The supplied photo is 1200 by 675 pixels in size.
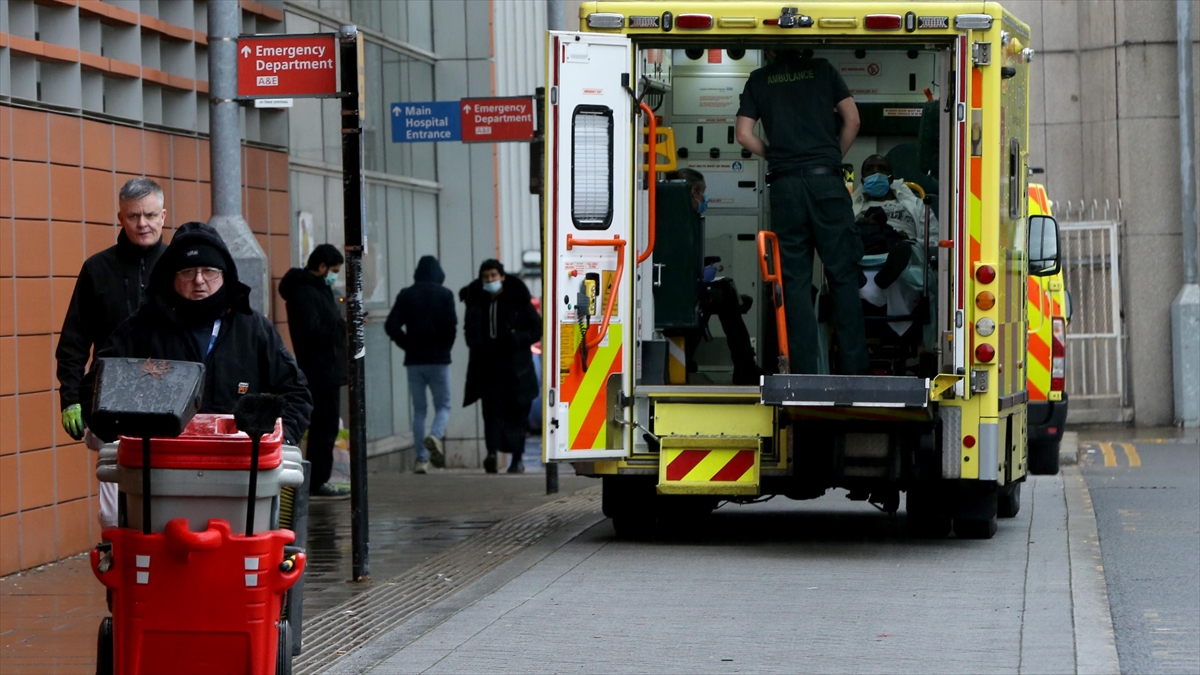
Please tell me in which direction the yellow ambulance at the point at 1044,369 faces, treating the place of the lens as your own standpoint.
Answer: facing away from the viewer

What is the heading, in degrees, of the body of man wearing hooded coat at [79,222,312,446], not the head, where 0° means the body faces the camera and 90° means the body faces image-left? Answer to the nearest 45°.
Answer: approximately 0°

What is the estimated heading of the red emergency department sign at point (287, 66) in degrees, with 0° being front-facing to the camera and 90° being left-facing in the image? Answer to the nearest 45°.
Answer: approximately 0°

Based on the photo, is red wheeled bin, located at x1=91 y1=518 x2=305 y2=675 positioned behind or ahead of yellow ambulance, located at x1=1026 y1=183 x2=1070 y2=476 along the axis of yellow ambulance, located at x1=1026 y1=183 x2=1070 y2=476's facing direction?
behind

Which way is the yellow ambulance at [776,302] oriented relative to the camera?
away from the camera

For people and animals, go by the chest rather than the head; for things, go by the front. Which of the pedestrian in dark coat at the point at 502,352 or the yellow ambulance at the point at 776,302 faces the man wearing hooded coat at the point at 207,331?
the pedestrian in dark coat

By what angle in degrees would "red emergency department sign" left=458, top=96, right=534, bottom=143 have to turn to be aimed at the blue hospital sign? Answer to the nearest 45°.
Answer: approximately 135° to its right

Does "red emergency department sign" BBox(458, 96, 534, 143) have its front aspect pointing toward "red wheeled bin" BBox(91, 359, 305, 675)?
yes
